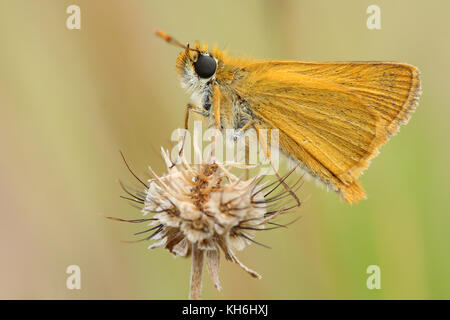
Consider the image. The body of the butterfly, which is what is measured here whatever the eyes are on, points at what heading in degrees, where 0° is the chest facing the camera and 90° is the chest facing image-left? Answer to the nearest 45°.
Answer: approximately 90°
